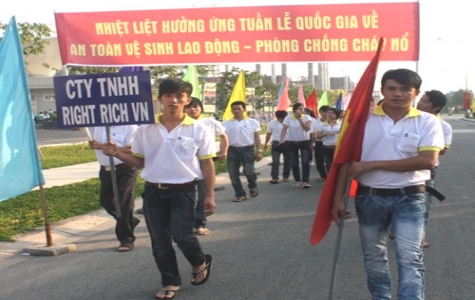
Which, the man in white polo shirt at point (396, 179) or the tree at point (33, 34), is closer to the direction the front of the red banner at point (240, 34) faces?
the man in white polo shirt

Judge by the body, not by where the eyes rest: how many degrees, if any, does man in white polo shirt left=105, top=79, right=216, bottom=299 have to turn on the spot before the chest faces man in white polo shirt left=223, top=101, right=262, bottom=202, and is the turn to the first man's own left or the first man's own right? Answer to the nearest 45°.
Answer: approximately 180°

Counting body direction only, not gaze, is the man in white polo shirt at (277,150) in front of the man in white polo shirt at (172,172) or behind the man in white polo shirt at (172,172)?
behind

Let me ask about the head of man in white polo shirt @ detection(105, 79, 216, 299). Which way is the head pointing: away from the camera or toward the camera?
toward the camera

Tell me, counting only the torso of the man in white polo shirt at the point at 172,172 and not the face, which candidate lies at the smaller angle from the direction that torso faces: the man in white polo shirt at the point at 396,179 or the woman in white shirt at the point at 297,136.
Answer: the man in white polo shirt

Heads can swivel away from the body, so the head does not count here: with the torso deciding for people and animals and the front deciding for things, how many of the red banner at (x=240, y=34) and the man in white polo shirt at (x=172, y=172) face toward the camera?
2

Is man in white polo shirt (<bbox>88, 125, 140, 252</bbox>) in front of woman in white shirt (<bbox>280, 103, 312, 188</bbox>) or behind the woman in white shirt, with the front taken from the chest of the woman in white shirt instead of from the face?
in front

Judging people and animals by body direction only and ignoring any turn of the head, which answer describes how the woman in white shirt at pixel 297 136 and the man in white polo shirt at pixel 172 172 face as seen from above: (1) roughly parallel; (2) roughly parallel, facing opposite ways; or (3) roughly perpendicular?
roughly parallel

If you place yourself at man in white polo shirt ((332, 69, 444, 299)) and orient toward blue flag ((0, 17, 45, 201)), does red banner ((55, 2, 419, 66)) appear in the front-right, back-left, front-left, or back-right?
front-right

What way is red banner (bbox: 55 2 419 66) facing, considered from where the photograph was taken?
facing the viewer

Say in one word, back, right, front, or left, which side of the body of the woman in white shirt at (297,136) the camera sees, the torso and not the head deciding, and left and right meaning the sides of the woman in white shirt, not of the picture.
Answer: front
